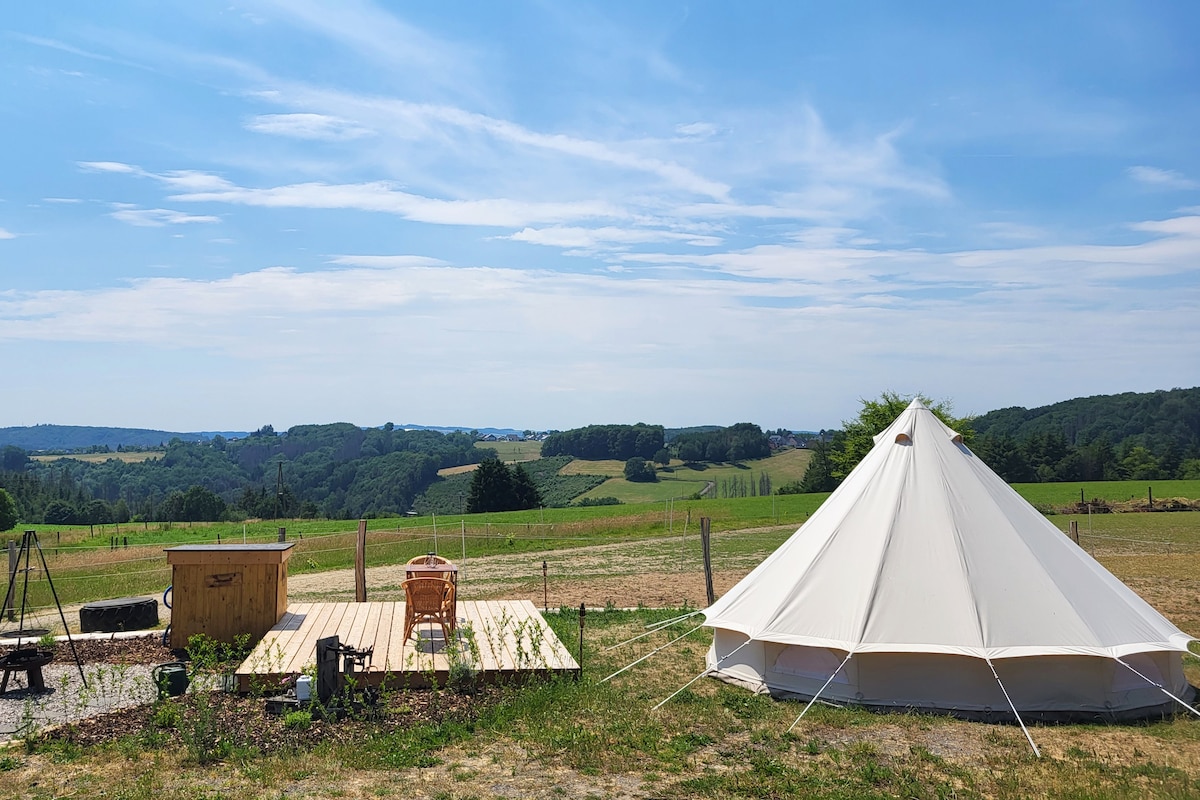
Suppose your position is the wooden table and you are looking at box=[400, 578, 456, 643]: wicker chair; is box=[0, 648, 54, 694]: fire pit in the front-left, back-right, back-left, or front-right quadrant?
front-right

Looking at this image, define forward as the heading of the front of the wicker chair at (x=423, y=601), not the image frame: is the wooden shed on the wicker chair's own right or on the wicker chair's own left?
on the wicker chair's own left

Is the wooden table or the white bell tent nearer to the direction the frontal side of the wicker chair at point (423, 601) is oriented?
the wooden table

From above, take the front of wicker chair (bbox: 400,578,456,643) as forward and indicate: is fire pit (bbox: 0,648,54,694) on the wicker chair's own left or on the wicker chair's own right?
on the wicker chair's own left

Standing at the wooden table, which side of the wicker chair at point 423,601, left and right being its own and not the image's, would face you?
front

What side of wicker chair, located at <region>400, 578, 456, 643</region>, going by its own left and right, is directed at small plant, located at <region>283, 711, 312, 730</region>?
back

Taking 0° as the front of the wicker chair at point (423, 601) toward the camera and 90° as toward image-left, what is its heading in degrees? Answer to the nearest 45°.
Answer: approximately 180°

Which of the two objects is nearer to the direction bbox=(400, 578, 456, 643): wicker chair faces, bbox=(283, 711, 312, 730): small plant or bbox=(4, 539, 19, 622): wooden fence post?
the wooden fence post

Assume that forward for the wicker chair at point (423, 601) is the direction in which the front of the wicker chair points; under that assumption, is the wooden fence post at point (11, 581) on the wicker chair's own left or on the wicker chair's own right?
on the wicker chair's own left

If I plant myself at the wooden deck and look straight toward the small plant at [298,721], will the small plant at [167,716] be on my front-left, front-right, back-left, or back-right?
front-right

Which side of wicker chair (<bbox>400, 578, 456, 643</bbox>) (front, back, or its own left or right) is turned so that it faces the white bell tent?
right

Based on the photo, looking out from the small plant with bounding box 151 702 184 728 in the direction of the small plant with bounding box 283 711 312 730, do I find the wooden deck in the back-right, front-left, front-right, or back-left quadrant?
front-left

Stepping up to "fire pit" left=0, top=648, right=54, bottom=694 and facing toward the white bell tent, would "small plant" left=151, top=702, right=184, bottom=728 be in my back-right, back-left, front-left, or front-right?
front-right
